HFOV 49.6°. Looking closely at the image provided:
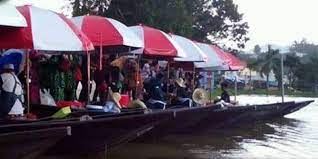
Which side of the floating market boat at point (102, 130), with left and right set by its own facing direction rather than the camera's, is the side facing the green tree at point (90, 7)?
left

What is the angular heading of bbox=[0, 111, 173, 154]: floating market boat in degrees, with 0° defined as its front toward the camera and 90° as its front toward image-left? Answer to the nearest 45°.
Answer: approximately 270°

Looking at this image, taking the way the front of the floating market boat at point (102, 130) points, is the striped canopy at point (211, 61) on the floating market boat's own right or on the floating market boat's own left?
on the floating market boat's own left

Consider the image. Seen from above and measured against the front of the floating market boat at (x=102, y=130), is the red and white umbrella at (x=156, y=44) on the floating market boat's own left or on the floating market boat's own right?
on the floating market boat's own left

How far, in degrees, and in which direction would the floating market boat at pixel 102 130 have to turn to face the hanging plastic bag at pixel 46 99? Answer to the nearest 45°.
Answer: approximately 135° to its left
